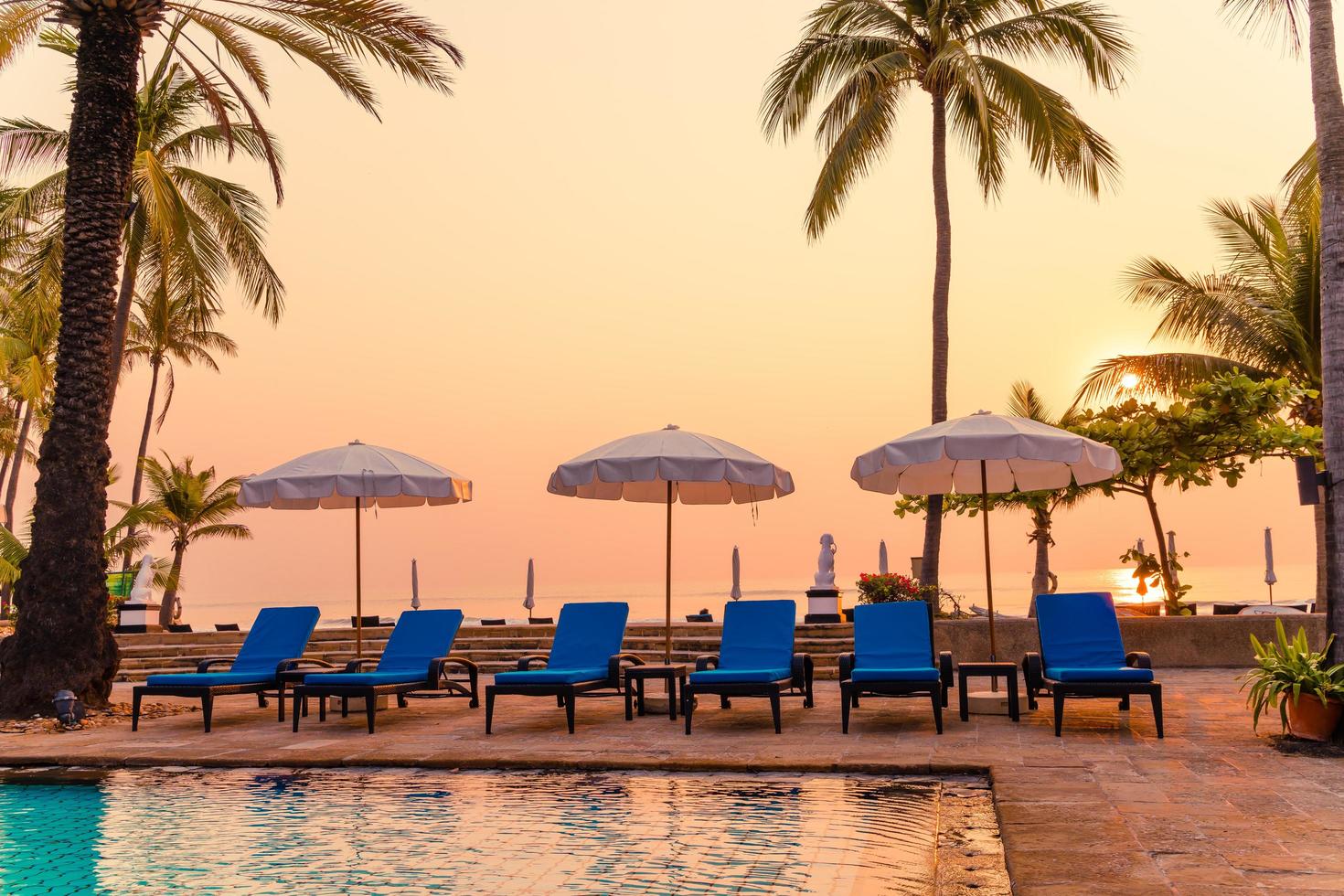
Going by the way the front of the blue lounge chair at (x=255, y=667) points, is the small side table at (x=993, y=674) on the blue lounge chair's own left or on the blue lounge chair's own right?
on the blue lounge chair's own left

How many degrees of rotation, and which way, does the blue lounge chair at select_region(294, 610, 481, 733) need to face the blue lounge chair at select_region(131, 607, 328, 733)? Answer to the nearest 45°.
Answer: approximately 90° to its right

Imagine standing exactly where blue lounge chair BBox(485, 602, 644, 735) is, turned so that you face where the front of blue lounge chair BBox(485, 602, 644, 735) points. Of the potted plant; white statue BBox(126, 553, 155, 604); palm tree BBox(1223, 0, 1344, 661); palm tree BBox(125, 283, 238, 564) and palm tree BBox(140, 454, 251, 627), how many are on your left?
2

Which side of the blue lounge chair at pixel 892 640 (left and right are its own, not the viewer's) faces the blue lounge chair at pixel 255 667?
right

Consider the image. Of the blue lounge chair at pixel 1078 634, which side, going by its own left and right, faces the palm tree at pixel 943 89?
back

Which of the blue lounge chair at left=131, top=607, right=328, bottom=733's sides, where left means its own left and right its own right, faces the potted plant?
left
